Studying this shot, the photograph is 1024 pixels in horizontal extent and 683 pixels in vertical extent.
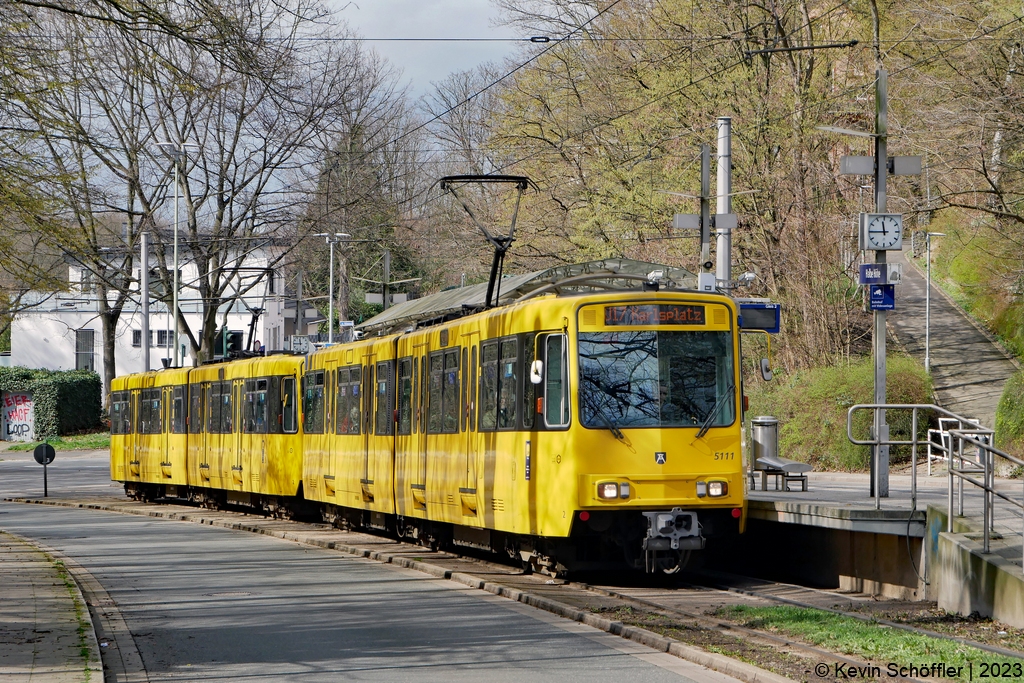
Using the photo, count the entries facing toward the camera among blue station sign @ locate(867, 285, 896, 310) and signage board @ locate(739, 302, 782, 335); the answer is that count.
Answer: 2

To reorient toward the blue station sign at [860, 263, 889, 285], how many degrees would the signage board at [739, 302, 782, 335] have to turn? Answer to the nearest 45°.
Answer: approximately 90° to its left

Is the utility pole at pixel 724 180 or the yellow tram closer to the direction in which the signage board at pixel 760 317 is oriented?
the yellow tram

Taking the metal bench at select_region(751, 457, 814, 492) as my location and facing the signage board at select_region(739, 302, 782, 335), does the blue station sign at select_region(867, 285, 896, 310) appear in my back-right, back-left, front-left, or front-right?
back-right

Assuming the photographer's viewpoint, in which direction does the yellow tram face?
facing the viewer and to the right of the viewer

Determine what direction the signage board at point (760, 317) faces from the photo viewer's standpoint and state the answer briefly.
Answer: facing the viewer

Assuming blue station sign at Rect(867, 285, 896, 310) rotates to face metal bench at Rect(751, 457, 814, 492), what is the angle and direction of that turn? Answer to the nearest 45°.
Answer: approximately 135° to its right

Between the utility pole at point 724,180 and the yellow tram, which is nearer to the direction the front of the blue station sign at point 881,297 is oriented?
the yellow tram

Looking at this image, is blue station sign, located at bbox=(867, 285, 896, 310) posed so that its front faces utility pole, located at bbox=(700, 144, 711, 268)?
no

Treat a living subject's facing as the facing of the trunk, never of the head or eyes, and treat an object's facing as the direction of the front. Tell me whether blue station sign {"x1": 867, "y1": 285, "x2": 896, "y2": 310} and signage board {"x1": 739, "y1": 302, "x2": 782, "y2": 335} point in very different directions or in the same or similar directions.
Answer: same or similar directions

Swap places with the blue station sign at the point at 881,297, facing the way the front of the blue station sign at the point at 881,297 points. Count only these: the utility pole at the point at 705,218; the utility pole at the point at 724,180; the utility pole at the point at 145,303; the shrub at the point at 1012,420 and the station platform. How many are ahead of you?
1

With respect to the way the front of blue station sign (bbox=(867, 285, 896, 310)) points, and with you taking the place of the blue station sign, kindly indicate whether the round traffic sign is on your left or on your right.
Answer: on your right

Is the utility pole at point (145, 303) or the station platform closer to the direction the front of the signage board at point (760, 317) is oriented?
the station platform

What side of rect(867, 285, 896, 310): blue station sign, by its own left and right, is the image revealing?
front
